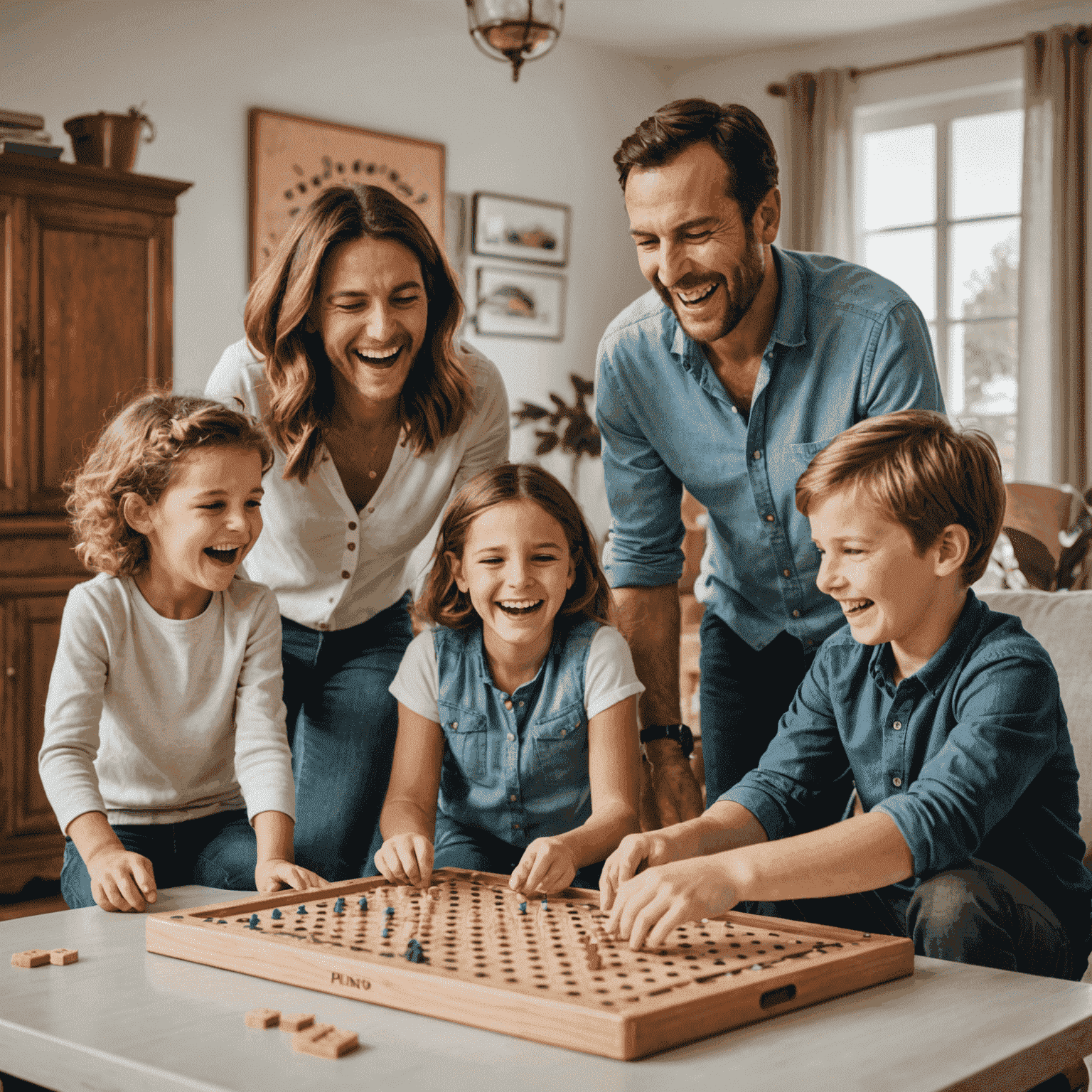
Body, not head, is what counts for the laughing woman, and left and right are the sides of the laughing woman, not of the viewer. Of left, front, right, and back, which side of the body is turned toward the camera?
front

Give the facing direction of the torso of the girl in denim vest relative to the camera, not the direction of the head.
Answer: toward the camera

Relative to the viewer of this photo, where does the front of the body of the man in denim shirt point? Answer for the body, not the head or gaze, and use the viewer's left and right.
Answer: facing the viewer and to the left of the viewer

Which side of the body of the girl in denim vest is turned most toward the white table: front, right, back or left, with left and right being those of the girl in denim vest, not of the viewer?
front

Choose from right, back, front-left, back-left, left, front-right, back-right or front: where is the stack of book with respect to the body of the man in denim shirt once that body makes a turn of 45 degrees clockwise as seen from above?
front-right

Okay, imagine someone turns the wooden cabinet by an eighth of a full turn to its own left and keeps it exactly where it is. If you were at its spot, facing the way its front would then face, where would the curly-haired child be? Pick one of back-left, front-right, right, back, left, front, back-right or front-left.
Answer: right

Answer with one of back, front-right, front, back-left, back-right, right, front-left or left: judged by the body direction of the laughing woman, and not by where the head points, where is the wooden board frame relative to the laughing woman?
front

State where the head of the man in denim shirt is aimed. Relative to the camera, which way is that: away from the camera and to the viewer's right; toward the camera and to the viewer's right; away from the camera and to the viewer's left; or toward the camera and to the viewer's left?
toward the camera and to the viewer's left

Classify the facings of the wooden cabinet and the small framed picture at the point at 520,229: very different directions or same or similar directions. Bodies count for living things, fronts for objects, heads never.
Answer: same or similar directions

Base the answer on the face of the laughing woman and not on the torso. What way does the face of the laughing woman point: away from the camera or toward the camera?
toward the camera

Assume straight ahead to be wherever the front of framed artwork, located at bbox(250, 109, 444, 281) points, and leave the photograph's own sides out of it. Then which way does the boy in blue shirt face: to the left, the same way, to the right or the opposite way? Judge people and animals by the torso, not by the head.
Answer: to the right

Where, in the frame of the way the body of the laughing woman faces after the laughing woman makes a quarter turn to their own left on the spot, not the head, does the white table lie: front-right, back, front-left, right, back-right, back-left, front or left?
right

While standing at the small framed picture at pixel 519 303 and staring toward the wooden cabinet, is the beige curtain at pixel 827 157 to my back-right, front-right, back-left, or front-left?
back-left

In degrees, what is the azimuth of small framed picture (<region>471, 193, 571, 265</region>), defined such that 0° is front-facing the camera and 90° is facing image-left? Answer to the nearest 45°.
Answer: approximately 315°
